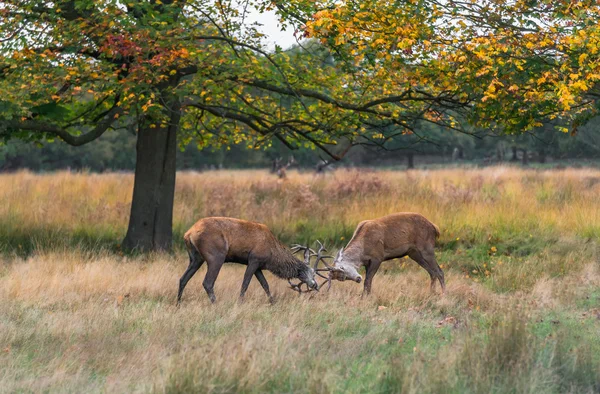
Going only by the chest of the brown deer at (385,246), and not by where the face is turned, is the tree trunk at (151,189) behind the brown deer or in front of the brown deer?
in front

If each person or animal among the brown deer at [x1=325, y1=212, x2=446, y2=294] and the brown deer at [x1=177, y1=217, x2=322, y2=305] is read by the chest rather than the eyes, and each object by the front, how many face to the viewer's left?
1

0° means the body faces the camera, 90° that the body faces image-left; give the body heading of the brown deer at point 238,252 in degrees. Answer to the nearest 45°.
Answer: approximately 270°

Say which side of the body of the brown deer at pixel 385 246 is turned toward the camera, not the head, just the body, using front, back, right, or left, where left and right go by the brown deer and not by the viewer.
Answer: left

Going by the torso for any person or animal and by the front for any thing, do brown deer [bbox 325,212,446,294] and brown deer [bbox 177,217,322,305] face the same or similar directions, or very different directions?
very different directions

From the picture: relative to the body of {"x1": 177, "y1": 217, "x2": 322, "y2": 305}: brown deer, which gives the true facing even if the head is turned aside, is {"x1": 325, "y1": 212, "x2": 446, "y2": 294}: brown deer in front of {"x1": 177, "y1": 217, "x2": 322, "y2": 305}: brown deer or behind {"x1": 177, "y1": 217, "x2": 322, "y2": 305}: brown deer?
in front

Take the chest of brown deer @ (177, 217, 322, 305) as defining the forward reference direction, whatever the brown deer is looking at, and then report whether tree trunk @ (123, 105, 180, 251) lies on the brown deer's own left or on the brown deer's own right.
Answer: on the brown deer's own left

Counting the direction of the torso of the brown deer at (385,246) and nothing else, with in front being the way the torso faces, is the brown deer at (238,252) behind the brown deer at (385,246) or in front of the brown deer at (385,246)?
in front

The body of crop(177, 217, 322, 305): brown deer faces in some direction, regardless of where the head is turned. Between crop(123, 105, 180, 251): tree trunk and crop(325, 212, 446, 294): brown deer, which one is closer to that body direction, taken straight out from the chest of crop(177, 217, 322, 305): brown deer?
the brown deer
